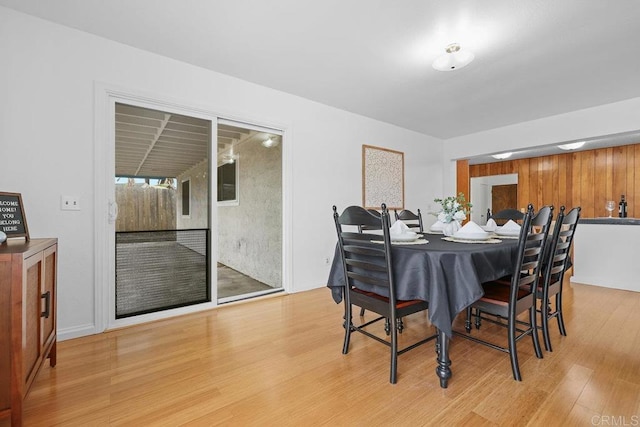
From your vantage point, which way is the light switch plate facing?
toward the camera

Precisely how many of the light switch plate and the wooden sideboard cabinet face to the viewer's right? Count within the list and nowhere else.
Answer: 1

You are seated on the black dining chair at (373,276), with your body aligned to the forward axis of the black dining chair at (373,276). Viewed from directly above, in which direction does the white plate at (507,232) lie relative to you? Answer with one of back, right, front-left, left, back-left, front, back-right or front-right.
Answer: front

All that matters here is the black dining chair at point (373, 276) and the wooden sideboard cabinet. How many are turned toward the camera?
0

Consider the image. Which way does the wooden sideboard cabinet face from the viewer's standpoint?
to the viewer's right

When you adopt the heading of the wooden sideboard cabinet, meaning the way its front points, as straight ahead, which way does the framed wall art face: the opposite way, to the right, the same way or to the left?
to the right

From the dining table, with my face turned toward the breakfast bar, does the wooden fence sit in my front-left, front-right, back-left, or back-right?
back-left

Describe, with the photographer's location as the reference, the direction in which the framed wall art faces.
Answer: facing the viewer and to the right of the viewer

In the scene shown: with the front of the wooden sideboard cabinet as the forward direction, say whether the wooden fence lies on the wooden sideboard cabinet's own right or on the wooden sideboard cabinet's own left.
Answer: on the wooden sideboard cabinet's own left

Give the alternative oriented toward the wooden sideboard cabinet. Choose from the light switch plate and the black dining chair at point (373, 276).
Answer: the light switch plate

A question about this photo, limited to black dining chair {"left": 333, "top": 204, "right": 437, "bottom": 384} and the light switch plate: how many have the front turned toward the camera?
1

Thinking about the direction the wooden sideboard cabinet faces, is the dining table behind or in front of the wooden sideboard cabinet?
in front

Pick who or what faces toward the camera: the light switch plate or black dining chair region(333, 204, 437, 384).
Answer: the light switch plate
